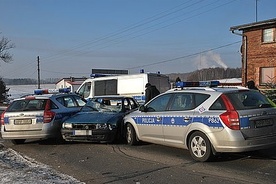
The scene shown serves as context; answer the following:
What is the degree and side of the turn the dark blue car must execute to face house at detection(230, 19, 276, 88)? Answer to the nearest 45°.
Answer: approximately 180°

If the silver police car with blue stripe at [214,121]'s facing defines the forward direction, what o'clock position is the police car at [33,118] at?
The police car is roughly at 11 o'clock from the silver police car with blue stripe.

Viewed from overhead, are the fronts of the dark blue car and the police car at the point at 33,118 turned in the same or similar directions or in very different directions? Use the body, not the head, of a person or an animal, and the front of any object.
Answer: very different directions

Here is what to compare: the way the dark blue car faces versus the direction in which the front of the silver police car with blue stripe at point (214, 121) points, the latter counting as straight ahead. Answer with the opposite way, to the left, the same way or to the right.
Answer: to the left

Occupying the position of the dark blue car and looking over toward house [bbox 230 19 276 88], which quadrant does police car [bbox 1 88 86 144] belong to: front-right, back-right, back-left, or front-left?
back-left

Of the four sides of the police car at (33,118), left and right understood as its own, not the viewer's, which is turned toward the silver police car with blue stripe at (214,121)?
right

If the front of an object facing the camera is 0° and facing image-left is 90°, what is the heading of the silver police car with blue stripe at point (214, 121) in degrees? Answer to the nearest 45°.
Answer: approximately 135°

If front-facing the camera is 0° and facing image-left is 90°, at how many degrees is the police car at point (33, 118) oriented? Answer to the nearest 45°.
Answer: approximately 225°

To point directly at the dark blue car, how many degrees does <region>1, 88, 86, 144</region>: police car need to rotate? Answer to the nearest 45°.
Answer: approximately 90° to its right

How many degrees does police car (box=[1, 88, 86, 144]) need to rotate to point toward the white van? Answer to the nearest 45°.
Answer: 0° — it already faces it

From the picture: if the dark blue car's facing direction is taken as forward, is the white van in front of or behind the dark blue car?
behind

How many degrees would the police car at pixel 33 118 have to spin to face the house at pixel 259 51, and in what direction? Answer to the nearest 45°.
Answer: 0° — it already faces it

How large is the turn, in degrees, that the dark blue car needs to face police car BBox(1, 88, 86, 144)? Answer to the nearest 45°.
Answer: approximately 45° to its right
